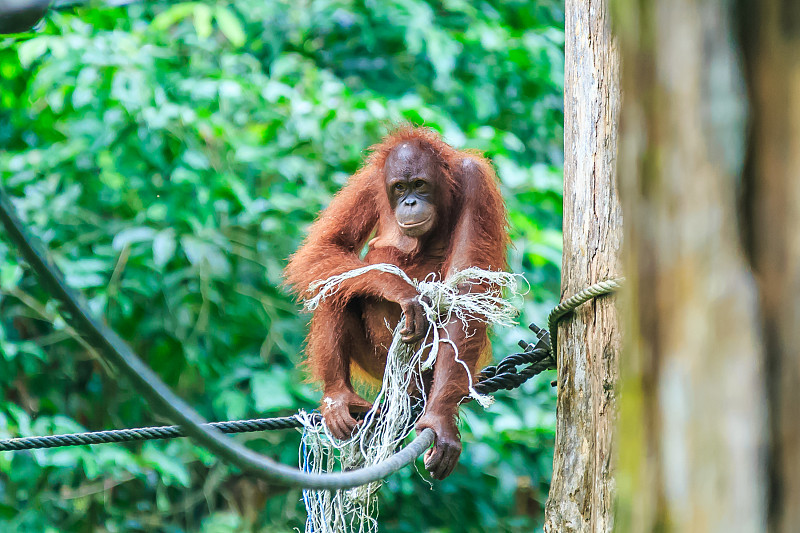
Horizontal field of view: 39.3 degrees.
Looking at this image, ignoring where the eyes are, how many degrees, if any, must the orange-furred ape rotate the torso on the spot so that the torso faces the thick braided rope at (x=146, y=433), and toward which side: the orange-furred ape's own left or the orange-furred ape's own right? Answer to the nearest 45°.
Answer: approximately 45° to the orange-furred ape's own right

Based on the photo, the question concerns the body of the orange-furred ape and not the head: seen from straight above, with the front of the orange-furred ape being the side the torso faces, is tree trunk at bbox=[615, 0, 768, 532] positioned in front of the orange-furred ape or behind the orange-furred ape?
in front

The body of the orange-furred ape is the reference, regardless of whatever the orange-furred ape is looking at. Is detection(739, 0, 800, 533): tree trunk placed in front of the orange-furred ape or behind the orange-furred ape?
in front

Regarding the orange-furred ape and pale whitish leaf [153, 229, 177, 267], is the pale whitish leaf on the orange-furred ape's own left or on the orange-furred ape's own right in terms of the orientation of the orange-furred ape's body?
on the orange-furred ape's own right

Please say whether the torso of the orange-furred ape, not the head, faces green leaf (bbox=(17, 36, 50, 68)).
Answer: no

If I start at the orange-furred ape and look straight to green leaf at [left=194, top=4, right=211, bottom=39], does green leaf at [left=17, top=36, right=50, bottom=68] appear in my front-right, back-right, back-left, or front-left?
front-left

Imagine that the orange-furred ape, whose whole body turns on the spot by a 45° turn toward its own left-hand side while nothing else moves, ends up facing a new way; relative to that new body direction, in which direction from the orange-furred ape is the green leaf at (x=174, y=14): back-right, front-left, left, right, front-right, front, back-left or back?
back

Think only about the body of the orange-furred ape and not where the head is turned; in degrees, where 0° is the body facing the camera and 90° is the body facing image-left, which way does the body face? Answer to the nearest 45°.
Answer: approximately 0°

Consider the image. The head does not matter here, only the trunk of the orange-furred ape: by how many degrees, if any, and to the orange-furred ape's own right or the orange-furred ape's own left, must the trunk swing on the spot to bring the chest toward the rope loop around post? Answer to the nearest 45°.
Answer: approximately 45° to the orange-furred ape's own left
